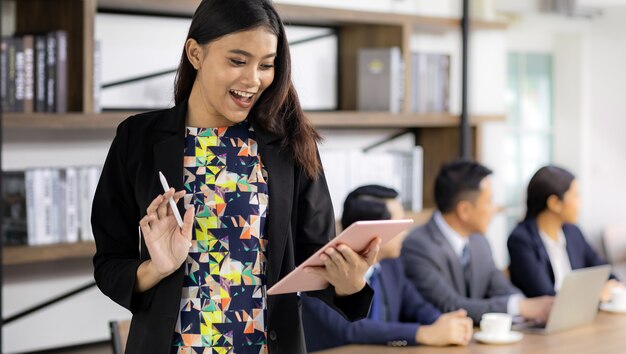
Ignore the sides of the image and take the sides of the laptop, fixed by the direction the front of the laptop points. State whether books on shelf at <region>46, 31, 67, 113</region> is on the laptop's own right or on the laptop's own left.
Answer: on the laptop's own left

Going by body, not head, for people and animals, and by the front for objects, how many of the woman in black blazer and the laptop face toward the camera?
1

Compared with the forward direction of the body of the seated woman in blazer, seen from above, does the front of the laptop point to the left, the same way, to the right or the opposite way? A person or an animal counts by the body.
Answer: the opposite way

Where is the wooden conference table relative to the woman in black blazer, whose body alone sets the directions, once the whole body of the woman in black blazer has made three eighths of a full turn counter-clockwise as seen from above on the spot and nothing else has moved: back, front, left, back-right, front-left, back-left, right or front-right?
front

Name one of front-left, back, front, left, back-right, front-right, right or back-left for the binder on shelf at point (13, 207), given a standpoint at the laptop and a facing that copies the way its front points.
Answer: front-left

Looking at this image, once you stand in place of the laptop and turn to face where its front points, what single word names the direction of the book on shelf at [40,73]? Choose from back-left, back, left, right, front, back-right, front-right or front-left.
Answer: front-left

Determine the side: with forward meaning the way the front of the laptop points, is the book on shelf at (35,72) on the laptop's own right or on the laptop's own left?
on the laptop's own left
